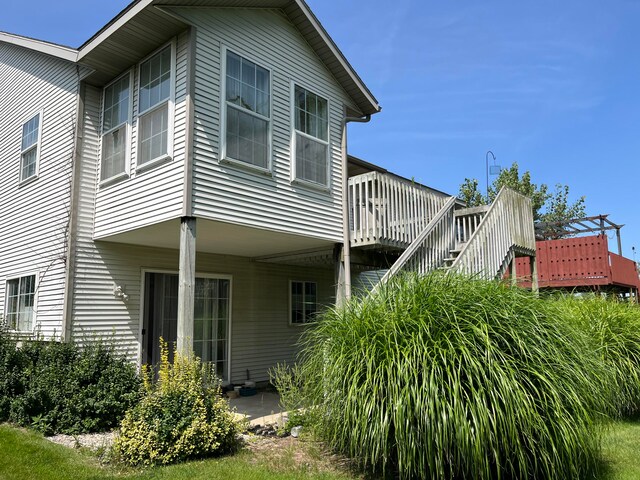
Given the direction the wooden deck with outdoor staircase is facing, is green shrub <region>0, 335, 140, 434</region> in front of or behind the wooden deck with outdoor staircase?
in front

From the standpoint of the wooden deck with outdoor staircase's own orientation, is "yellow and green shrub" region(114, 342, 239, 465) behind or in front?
in front

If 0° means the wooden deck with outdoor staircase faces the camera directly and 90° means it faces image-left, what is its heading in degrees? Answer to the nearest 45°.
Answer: approximately 45°

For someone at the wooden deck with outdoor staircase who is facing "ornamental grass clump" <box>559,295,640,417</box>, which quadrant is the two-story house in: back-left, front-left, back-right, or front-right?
back-right

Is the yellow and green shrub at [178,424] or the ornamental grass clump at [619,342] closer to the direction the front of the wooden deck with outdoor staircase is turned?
the yellow and green shrub
